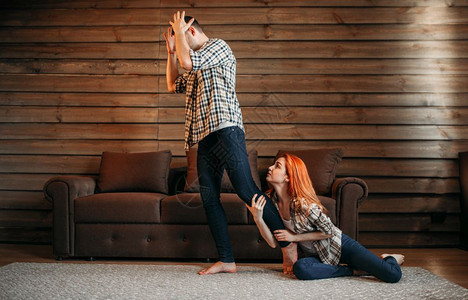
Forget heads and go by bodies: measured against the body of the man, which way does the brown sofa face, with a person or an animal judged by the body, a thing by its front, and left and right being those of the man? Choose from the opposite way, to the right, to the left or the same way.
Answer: to the left

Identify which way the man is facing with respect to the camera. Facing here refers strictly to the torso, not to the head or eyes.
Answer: to the viewer's left

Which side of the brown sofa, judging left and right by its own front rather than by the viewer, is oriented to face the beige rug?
front

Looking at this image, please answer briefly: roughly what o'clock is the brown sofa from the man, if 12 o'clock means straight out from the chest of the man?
The brown sofa is roughly at 2 o'clock from the man.

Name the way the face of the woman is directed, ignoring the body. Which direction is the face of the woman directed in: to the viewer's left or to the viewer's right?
to the viewer's left

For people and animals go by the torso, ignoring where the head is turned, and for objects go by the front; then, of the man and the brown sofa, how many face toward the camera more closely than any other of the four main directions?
1
